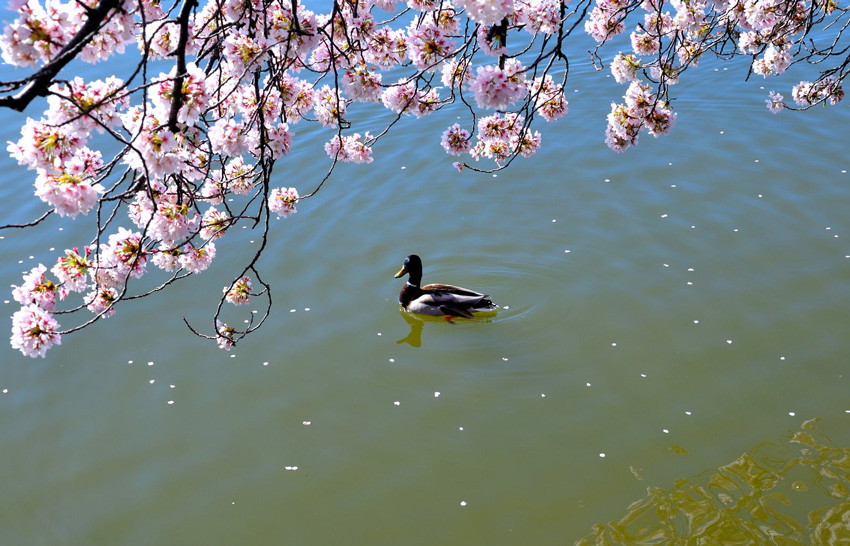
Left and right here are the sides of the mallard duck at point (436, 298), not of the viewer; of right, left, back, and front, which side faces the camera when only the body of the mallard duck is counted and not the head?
left
